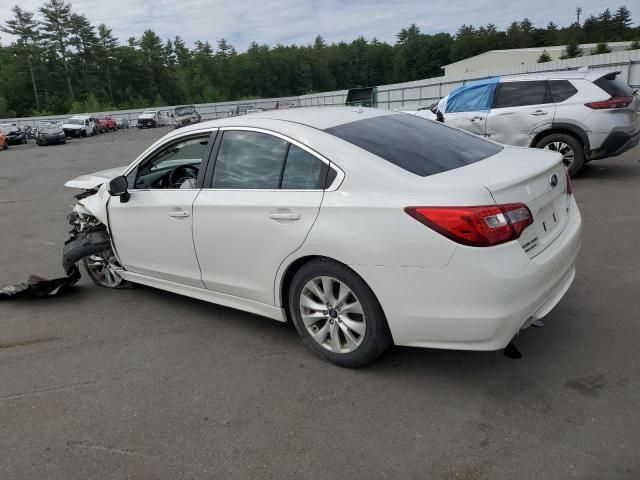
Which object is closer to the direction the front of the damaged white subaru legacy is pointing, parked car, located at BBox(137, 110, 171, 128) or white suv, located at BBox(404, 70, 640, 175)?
the parked car

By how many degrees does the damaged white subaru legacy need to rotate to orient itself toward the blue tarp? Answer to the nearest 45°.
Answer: approximately 45° to its right

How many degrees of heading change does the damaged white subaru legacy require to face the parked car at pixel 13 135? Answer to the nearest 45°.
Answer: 0° — it already faces it

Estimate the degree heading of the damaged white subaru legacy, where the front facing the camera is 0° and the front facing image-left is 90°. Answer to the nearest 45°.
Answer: approximately 135°

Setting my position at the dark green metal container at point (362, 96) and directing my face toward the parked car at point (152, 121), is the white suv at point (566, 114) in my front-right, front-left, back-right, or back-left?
back-left

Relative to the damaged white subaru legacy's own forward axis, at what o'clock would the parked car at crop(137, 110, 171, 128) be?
The parked car is roughly at 1 o'clock from the damaged white subaru legacy.

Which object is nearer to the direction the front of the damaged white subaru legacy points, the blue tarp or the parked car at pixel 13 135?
the parked car

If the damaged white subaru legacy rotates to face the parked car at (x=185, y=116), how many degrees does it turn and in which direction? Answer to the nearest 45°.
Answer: approximately 45° to its right

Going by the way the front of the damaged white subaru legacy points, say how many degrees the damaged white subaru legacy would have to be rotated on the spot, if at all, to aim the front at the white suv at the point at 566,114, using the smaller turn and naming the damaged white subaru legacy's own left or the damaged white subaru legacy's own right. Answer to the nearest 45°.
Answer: approximately 90° to the damaged white subaru legacy's own right
